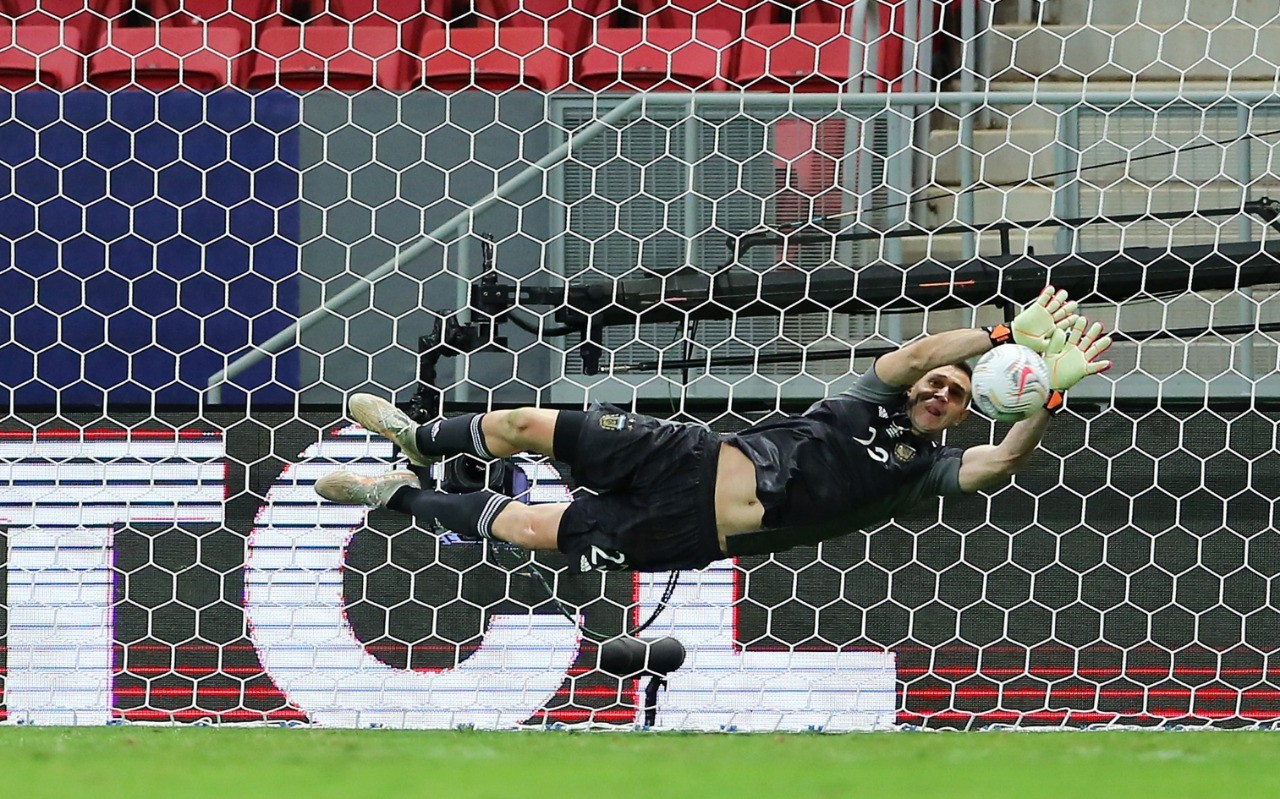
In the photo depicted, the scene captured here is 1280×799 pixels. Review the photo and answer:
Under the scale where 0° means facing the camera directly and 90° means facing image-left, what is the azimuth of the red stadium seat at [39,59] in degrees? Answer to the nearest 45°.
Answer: approximately 0°

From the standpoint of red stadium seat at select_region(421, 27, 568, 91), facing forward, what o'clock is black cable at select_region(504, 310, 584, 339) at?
The black cable is roughly at 12 o'clock from the red stadium seat.

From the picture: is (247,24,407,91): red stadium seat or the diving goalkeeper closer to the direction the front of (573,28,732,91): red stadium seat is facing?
the diving goalkeeper

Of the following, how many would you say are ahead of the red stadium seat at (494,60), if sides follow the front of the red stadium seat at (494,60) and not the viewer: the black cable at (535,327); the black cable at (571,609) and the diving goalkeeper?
3

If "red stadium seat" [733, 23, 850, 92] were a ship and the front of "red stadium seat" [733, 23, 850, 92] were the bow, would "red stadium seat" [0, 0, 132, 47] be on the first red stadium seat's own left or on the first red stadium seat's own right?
on the first red stadium seat's own right

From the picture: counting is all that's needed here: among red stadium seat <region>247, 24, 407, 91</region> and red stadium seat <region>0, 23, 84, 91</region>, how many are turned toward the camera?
2

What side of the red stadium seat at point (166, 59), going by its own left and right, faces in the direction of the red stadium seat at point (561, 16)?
left

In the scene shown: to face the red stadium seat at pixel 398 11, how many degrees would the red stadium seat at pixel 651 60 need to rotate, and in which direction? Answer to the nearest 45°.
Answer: approximately 90° to its right

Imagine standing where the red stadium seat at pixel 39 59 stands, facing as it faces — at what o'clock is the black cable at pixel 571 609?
The black cable is roughly at 11 o'clock from the red stadium seat.

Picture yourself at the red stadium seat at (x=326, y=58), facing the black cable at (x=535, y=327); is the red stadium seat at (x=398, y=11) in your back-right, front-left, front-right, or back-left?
back-left

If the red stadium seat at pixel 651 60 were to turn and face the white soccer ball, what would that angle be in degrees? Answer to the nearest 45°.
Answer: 0° — it already faces it
